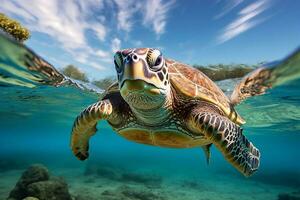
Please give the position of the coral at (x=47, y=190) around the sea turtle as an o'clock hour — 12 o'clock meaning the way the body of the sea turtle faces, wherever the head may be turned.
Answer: The coral is roughly at 3 o'clock from the sea turtle.

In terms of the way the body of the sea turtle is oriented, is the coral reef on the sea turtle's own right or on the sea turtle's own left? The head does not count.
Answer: on the sea turtle's own right

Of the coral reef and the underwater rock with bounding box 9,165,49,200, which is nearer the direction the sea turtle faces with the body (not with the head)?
the underwater rock

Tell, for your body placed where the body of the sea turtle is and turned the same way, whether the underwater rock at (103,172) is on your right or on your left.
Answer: on your right

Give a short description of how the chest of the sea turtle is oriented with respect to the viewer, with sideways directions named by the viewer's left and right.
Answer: facing the viewer and to the left of the viewer

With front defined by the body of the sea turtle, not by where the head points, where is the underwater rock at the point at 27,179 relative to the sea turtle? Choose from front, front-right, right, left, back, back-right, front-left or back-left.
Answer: right
